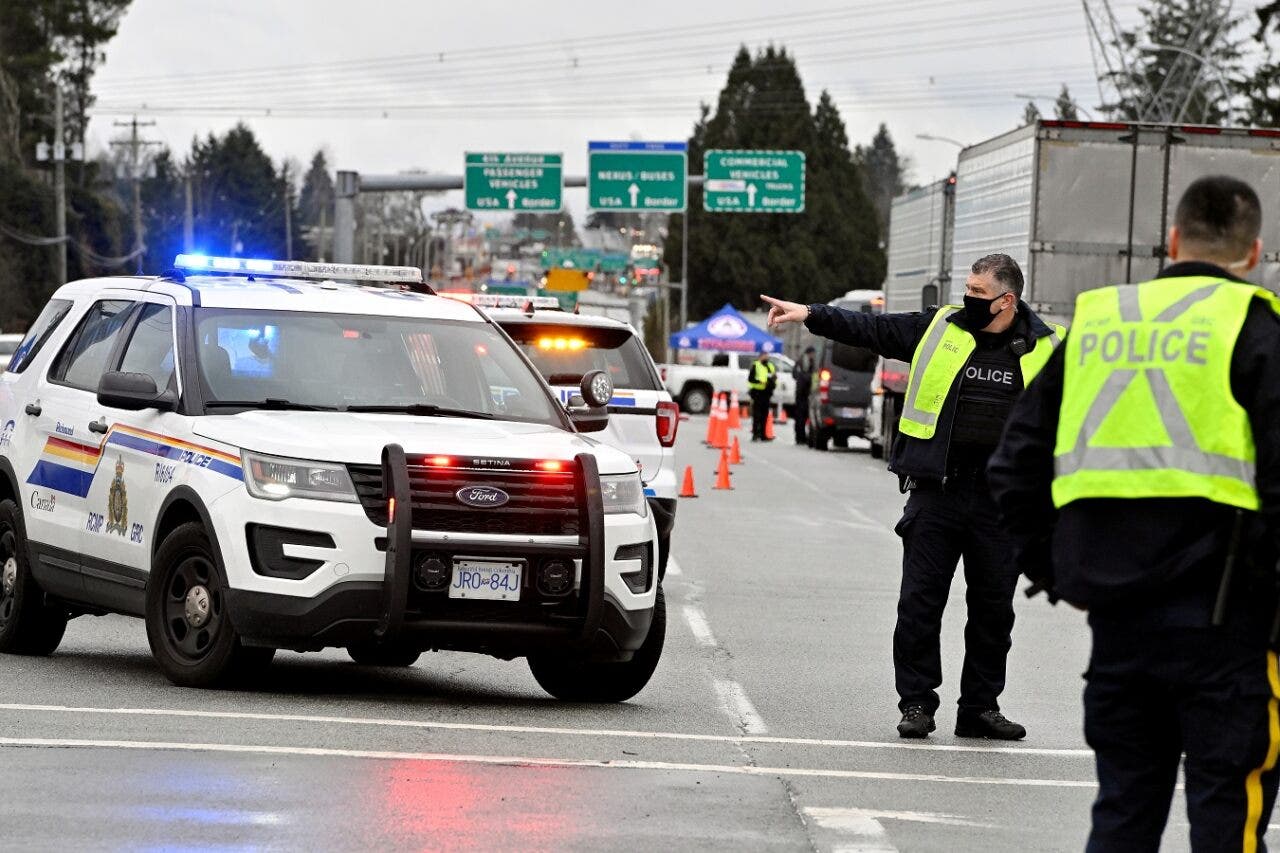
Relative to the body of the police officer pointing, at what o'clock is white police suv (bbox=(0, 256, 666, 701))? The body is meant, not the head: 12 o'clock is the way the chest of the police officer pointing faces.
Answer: The white police suv is roughly at 3 o'clock from the police officer pointing.

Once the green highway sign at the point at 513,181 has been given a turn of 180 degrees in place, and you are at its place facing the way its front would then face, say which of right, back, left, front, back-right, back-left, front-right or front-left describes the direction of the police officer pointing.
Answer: back

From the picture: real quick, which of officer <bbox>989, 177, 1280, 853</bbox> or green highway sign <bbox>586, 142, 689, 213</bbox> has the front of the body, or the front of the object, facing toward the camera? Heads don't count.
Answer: the green highway sign

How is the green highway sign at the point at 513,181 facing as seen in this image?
toward the camera

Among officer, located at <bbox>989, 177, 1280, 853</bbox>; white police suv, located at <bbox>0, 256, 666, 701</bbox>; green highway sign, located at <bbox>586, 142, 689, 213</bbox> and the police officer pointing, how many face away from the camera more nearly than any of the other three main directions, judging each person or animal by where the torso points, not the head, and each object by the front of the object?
1

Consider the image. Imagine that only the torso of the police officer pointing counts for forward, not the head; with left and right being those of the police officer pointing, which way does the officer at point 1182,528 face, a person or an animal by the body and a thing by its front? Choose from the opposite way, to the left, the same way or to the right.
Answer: the opposite way

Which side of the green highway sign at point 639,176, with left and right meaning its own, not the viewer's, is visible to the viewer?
front

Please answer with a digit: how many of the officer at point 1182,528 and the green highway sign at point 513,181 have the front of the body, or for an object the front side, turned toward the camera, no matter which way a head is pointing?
1

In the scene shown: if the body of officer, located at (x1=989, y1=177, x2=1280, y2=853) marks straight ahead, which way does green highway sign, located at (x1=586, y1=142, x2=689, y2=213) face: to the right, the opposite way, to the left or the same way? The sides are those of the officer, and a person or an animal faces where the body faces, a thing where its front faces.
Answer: the opposite way

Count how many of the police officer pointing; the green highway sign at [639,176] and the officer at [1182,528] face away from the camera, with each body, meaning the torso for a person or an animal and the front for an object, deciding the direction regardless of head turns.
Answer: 1

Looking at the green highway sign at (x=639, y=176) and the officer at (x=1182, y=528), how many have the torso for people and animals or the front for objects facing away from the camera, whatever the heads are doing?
1

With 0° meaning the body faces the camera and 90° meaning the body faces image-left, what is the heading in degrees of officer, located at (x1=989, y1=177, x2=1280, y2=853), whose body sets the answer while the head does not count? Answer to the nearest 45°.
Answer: approximately 180°

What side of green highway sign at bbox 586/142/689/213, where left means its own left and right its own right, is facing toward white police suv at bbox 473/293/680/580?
front

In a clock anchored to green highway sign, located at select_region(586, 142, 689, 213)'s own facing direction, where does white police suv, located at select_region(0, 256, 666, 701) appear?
The white police suv is roughly at 12 o'clock from the green highway sign.

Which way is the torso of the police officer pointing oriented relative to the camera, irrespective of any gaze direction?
toward the camera

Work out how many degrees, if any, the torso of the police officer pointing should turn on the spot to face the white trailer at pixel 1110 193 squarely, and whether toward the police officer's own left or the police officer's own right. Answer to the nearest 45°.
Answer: approximately 180°

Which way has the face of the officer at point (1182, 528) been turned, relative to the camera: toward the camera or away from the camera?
away from the camera

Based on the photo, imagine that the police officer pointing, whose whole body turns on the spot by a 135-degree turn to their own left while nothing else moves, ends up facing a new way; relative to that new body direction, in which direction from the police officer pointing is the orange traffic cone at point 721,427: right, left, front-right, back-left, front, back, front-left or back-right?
front-left
